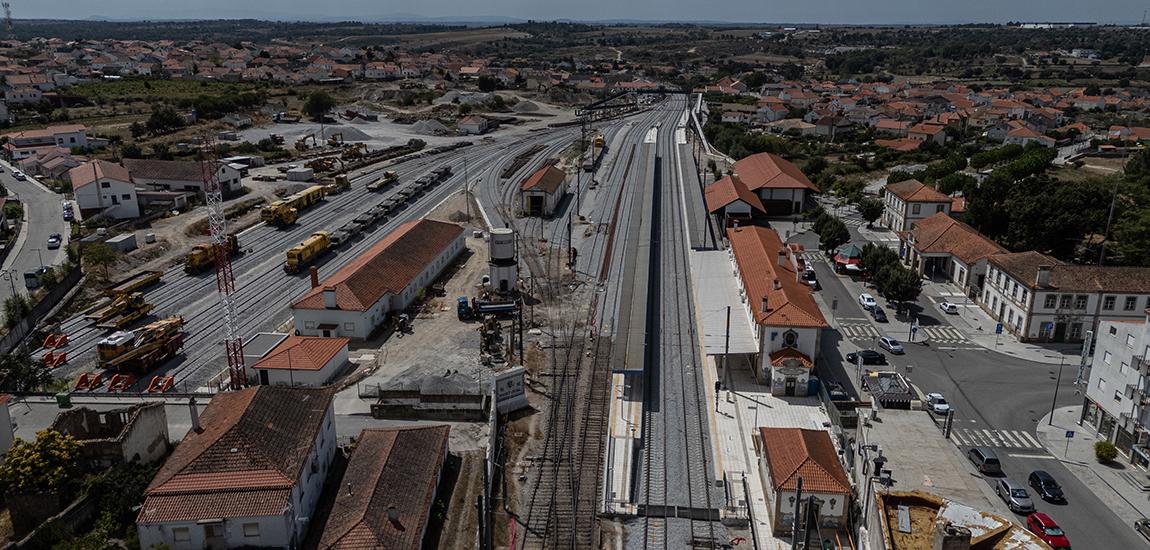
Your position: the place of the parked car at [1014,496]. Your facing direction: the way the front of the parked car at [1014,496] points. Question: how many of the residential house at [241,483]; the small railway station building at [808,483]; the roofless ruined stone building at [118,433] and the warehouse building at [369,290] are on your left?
0

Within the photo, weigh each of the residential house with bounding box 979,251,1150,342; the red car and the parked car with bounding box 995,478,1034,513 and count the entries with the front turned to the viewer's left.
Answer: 0

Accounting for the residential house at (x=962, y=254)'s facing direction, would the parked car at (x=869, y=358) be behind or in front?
in front

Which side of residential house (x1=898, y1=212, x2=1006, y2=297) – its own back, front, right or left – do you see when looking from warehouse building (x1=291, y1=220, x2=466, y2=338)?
front

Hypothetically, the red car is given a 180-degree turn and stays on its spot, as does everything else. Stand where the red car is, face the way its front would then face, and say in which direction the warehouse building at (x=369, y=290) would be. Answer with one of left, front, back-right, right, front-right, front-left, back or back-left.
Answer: front-left

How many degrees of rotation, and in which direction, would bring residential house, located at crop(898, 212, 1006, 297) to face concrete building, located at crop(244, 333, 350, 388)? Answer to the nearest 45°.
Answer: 0° — it already faces it

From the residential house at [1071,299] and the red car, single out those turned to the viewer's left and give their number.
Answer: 0

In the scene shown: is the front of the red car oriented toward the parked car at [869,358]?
no

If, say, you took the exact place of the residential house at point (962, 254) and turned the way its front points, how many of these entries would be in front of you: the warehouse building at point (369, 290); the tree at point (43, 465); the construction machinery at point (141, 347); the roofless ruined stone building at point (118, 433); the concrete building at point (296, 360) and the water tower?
6

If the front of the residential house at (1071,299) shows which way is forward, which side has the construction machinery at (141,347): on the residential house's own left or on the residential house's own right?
on the residential house's own right

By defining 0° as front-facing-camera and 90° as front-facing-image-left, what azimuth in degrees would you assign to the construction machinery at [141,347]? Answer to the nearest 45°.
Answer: approximately 45°

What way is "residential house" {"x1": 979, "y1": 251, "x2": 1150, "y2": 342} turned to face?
toward the camera

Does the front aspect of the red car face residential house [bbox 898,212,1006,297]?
no

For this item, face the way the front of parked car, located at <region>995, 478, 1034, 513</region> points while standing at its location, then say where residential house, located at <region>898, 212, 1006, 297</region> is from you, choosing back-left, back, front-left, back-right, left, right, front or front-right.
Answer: back-left

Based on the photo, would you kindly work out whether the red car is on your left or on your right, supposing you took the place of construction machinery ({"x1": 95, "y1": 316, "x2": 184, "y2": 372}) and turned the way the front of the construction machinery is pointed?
on your left

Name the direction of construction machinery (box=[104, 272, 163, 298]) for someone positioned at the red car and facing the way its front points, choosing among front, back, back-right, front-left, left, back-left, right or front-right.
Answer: back-right
